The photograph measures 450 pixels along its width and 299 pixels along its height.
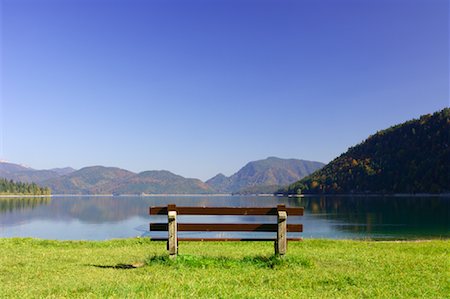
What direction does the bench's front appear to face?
away from the camera
